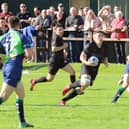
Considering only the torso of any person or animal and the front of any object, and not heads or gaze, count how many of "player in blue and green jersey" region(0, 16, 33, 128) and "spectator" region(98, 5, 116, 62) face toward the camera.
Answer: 1

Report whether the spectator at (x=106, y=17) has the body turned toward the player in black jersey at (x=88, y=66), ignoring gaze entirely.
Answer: yes

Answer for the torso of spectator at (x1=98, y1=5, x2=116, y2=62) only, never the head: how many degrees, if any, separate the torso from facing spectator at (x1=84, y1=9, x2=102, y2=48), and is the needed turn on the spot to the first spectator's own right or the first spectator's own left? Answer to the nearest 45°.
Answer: approximately 45° to the first spectator's own right

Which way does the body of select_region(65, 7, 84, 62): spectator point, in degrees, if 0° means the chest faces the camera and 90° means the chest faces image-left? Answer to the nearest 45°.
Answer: approximately 0°

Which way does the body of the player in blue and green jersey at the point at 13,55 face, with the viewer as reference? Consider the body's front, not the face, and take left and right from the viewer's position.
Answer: facing away from the viewer and to the right of the viewer

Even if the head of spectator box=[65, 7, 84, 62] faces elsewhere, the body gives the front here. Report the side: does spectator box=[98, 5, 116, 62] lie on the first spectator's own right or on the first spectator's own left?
on the first spectator's own left

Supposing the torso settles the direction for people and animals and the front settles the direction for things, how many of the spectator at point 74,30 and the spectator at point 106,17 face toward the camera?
2
